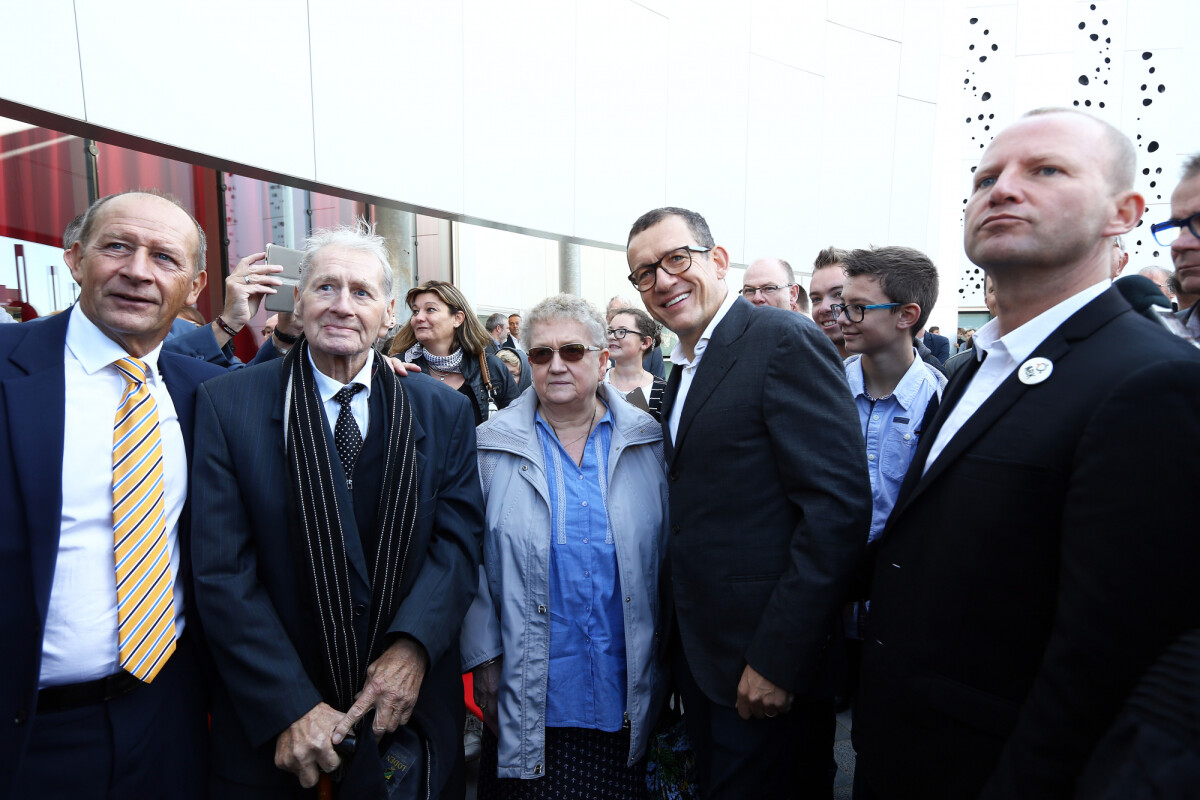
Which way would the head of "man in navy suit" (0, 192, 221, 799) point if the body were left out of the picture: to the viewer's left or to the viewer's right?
to the viewer's right

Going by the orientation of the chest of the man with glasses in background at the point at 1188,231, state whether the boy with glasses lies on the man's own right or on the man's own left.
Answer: on the man's own right

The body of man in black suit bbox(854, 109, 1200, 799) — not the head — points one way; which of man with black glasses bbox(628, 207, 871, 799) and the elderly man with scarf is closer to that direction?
the elderly man with scarf

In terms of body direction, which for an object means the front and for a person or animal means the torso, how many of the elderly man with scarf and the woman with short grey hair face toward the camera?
2

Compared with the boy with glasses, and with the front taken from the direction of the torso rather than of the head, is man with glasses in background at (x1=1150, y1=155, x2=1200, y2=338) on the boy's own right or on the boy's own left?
on the boy's own left

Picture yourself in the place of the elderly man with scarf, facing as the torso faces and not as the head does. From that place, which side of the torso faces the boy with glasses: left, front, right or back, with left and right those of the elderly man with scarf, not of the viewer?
left
